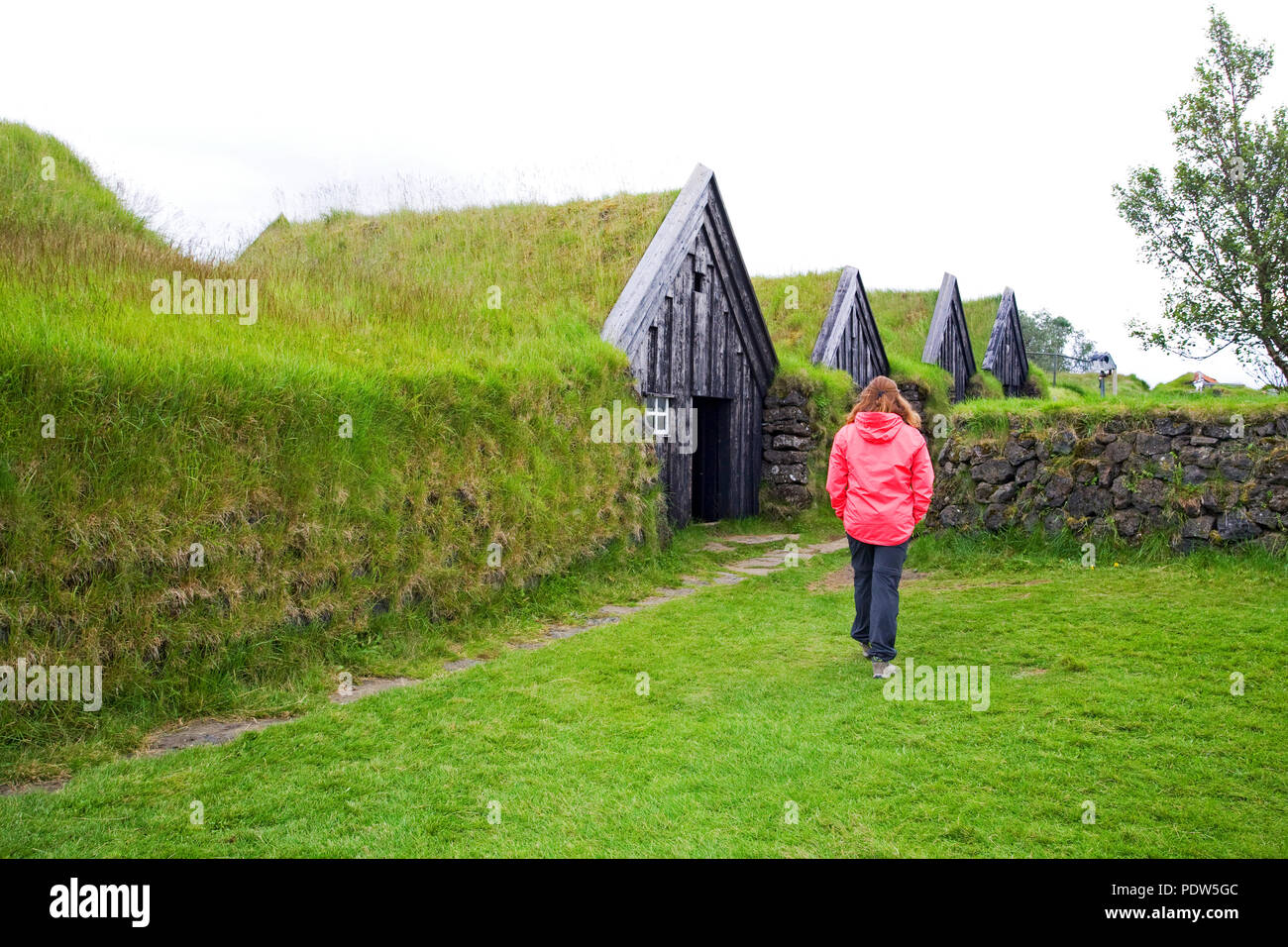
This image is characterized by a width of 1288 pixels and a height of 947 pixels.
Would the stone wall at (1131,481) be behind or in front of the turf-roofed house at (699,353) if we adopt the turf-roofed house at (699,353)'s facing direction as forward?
in front

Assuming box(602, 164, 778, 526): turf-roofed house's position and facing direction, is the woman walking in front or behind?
in front

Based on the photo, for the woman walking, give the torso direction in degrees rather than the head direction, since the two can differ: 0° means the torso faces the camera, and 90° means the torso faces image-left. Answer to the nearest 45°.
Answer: approximately 180°

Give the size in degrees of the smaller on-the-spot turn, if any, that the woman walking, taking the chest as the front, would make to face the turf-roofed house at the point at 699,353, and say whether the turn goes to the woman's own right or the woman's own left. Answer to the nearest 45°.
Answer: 0° — they already face it

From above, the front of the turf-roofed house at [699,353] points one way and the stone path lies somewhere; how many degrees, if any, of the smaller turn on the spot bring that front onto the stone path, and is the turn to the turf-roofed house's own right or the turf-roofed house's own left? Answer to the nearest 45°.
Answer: approximately 45° to the turf-roofed house's own right

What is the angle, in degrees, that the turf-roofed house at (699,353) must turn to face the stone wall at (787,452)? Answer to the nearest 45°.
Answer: approximately 90° to its left

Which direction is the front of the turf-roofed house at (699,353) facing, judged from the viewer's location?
facing the viewer and to the right of the viewer

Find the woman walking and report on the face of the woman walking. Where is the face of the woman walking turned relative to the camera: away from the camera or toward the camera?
away from the camera

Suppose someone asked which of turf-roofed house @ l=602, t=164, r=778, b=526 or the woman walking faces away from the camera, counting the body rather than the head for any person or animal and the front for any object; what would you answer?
the woman walking

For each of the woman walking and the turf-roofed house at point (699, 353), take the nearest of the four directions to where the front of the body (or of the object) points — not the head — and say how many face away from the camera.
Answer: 1

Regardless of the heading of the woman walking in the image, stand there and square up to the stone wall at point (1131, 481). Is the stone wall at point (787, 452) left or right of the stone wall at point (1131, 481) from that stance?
left

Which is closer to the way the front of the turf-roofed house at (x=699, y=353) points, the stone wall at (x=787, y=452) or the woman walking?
the woman walking
